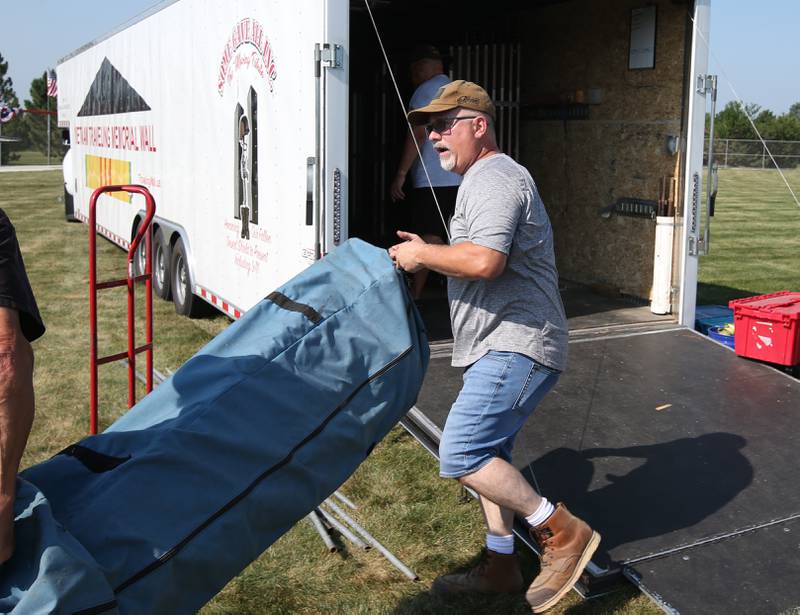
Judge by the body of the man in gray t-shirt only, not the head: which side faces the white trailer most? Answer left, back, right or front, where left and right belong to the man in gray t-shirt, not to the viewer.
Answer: right

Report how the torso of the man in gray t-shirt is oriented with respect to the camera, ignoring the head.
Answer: to the viewer's left

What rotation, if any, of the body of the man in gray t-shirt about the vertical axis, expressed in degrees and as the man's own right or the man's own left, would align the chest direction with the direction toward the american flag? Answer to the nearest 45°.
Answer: approximately 45° to the man's own right

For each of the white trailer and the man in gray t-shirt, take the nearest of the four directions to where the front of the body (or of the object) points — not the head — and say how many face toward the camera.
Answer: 0

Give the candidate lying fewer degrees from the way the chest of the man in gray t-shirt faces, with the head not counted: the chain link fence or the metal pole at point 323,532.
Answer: the metal pole

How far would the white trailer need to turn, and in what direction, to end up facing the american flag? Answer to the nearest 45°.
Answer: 0° — it already faces it

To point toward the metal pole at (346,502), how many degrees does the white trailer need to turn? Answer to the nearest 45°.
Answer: approximately 135° to its left

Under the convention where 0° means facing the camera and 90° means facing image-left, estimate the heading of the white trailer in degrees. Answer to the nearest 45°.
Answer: approximately 135°

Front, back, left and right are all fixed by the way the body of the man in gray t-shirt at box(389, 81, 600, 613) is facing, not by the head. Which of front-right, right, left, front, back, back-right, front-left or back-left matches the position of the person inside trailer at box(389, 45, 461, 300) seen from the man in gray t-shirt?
right

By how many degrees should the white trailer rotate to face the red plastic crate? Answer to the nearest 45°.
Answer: approximately 180°

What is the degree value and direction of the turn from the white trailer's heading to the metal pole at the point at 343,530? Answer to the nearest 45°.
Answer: approximately 135° to its left

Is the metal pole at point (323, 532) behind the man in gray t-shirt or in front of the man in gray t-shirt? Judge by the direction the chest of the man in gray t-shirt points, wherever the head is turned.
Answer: in front

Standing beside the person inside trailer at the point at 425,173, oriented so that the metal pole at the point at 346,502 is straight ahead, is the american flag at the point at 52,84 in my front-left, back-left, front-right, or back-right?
back-right

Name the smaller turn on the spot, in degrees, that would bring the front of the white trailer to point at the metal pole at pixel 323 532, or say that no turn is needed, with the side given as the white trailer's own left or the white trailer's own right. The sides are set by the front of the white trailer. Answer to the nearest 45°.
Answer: approximately 135° to the white trailer's own left

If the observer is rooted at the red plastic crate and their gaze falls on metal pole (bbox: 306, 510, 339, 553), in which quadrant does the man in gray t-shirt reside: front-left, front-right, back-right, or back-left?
front-left

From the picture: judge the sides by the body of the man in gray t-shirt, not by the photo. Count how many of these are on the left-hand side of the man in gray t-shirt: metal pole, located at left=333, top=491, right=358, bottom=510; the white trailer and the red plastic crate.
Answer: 0
